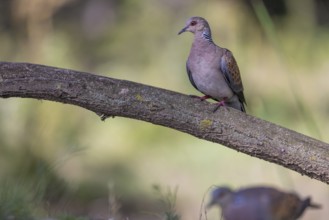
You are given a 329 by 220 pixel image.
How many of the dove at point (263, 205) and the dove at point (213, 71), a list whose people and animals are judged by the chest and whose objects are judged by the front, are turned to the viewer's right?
0

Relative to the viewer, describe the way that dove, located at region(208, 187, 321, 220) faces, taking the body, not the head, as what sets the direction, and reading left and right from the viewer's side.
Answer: facing to the left of the viewer
